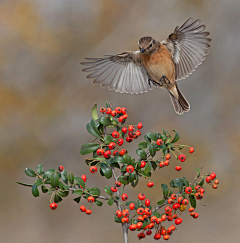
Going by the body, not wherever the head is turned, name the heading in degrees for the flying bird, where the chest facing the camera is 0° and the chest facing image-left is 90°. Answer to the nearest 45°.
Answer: approximately 45°
